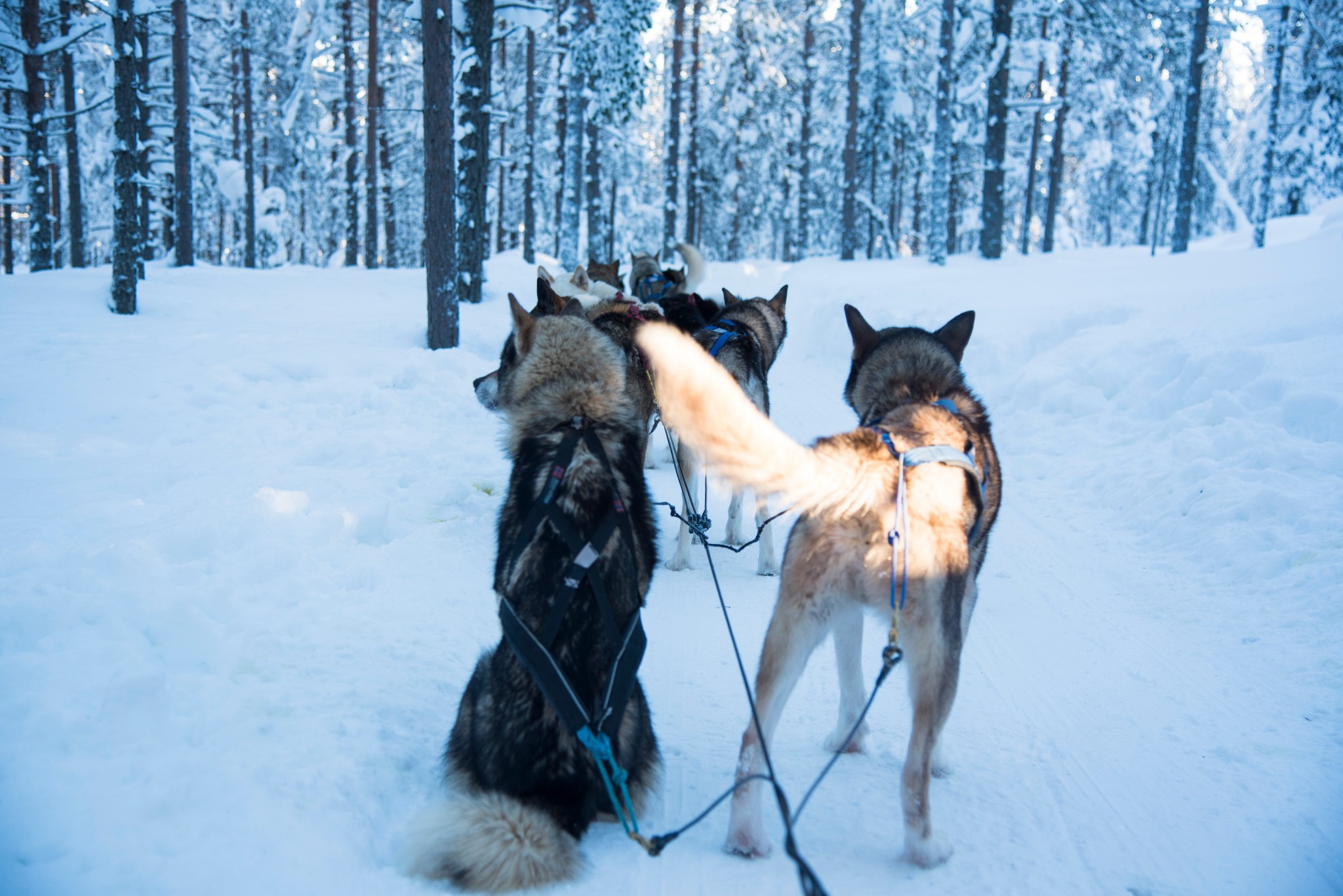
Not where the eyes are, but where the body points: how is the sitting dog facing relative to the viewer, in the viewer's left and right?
facing away from the viewer

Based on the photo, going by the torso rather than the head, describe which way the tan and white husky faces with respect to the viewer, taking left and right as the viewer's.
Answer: facing away from the viewer

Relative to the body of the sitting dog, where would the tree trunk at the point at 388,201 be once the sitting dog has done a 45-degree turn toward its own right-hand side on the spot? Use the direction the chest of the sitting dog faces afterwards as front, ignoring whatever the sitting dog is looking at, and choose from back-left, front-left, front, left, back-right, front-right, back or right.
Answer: front-left

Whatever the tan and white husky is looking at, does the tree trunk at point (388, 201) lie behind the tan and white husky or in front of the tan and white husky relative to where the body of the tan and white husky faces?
in front

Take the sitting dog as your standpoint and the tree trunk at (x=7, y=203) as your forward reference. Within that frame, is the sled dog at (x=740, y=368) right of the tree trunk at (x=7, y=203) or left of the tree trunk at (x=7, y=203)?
right

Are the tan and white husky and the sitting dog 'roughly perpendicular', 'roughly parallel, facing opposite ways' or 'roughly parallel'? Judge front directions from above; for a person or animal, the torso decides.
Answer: roughly parallel

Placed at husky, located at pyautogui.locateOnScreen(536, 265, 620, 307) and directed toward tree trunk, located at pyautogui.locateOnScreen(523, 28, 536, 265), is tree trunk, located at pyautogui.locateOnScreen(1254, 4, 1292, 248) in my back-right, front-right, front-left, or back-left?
front-right

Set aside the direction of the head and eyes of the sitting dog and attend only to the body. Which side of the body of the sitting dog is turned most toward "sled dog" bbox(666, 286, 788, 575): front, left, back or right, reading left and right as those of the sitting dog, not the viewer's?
front

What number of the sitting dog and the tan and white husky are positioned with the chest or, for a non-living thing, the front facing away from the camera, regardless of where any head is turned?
2

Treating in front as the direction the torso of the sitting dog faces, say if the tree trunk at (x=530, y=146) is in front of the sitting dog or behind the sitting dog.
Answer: in front
